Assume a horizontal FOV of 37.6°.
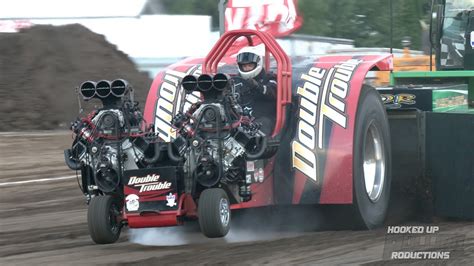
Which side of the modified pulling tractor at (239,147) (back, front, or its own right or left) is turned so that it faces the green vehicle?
back

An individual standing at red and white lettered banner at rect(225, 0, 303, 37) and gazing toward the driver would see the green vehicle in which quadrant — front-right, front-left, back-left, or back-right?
front-left

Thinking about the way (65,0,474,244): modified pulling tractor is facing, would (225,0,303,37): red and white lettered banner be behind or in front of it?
behind

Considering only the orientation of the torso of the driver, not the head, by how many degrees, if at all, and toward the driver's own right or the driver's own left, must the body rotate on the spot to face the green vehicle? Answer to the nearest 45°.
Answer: approximately 135° to the driver's own left

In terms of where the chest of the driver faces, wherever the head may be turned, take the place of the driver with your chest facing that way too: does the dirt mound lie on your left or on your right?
on your right

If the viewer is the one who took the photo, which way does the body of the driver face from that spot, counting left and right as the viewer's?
facing the viewer and to the left of the viewer

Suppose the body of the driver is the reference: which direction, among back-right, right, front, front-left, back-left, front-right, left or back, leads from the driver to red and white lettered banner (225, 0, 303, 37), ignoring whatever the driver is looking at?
back-right
